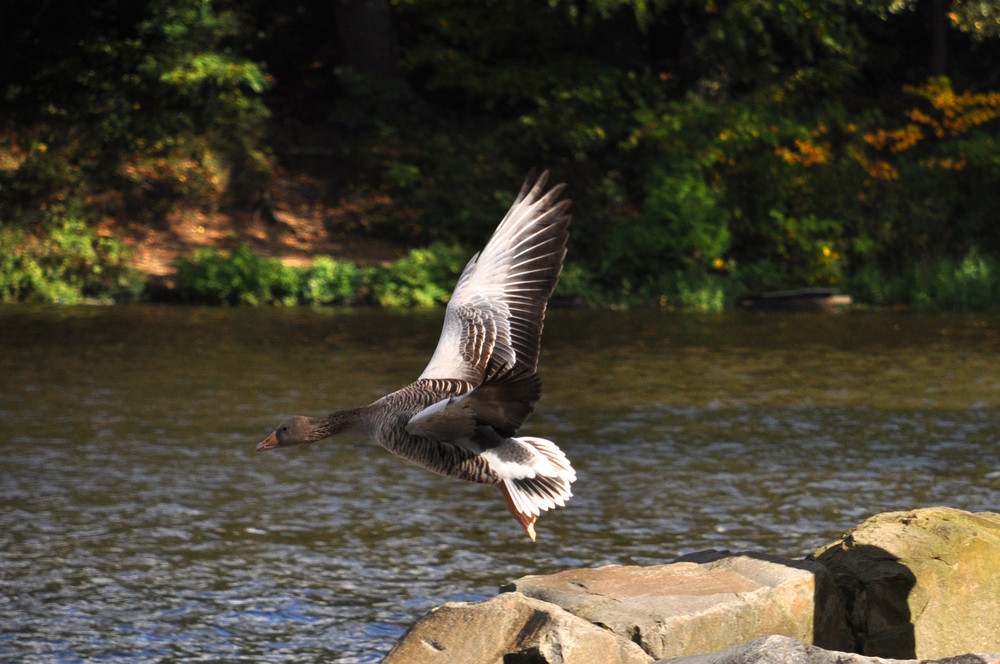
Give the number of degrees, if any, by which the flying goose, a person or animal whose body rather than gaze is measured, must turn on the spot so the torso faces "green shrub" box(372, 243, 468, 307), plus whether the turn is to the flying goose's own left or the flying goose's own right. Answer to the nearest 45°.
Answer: approximately 90° to the flying goose's own right

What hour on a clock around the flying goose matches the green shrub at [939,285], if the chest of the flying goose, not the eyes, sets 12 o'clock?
The green shrub is roughly at 4 o'clock from the flying goose.

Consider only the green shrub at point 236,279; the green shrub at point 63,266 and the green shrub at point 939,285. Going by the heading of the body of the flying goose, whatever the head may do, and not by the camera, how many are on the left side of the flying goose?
0

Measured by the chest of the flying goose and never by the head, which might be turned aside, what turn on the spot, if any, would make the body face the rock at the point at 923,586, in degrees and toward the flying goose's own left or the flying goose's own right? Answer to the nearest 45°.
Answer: approximately 180°

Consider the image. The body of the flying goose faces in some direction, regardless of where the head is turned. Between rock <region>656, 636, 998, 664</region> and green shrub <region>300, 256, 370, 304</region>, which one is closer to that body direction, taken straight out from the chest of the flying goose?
the green shrub

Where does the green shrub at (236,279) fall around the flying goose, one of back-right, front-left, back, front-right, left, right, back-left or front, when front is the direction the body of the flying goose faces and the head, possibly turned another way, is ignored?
right

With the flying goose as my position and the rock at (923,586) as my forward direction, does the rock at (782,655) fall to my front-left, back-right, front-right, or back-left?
front-right

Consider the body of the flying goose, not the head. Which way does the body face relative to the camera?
to the viewer's left

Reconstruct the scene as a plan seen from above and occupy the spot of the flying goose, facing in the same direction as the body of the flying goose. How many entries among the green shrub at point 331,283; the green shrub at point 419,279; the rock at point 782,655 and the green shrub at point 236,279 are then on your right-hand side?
3

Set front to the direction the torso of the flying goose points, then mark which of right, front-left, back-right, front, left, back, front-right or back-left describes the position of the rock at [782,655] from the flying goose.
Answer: back-left

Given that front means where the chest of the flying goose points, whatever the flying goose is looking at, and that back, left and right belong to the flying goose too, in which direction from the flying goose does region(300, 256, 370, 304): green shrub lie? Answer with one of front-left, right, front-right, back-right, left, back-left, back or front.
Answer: right

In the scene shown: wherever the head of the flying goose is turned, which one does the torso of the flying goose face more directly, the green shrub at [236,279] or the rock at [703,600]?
the green shrub
